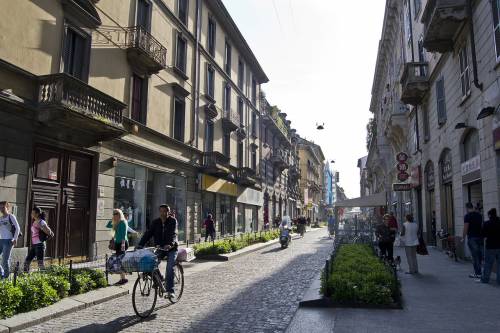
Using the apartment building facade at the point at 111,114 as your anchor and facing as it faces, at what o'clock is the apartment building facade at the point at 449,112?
the apartment building facade at the point at 449,112 is roughly at 11 o'clock from the apartment building facade at the point at 111,114.

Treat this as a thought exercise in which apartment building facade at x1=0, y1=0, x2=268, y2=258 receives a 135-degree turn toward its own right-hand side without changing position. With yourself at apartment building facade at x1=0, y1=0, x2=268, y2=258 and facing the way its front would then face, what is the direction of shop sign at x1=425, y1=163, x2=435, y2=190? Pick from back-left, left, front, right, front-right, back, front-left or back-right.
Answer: back

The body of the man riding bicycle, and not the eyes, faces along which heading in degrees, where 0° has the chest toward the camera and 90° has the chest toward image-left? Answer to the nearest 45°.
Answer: approximately 45°

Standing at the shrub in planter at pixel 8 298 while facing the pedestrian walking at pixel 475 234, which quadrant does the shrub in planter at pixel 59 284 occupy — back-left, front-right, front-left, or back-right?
front-left

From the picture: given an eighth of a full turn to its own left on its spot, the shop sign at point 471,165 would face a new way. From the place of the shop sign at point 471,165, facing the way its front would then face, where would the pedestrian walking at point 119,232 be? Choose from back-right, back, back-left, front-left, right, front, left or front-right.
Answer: front-right

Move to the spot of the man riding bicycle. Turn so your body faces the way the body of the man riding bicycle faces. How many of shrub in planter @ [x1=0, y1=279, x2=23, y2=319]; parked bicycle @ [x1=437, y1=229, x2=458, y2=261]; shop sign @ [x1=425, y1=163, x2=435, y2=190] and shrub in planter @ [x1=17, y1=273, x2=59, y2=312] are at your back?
2

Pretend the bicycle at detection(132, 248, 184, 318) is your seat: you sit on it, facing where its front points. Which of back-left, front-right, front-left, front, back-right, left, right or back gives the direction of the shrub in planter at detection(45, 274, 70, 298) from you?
right

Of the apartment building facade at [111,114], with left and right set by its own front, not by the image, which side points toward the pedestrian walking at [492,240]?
front

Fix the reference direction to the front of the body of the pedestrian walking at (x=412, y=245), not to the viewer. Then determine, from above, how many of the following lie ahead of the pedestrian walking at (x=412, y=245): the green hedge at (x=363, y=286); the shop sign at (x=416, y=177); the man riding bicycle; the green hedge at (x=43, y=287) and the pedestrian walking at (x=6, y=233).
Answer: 1

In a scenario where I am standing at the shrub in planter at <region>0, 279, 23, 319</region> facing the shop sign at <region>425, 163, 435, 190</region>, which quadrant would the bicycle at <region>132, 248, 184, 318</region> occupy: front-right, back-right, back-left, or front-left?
front-right
